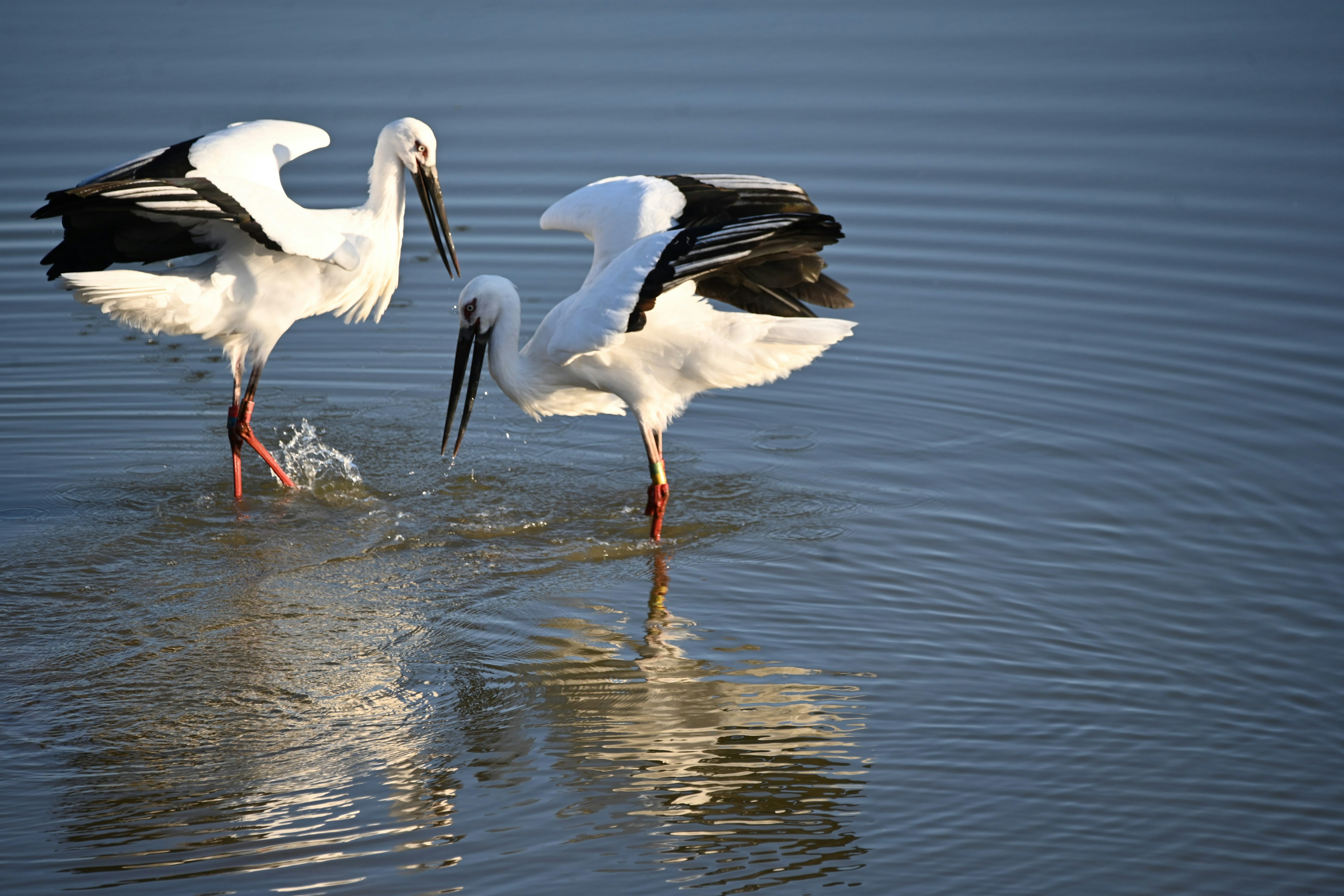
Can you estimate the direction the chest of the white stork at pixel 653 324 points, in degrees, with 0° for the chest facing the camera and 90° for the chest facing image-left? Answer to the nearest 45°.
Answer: approximately 90°

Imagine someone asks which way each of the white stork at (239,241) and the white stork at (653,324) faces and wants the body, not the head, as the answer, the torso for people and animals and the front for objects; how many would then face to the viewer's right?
1

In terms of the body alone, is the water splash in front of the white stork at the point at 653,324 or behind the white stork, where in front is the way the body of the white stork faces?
in front

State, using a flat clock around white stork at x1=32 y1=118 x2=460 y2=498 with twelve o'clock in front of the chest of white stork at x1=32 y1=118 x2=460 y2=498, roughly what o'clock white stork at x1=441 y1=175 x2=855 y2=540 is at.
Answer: white stork at x1=441 y1=175 x2=855 y2=540 is roughly at 1 o'clock from white stork at x1=32 y1=118 x2=460 y2=498.

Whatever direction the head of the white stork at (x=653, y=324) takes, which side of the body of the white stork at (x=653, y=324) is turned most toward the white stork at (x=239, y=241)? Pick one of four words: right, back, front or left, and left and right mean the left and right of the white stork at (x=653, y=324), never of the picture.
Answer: front

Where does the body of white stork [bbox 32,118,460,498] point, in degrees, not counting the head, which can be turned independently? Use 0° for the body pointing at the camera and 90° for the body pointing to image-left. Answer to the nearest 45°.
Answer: approximately 270°

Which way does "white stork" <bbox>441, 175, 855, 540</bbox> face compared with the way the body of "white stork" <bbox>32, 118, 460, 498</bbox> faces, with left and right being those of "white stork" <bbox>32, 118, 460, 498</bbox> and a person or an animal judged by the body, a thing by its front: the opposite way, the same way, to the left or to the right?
the opposite way

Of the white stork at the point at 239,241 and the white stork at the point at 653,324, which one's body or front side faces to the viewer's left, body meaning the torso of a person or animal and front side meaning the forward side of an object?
the white stork at the point at 653,324
